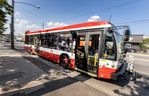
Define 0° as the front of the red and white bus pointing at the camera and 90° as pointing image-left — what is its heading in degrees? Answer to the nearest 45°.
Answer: approximately 315°
